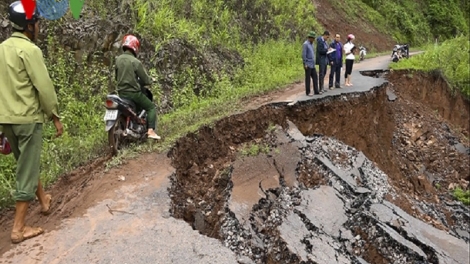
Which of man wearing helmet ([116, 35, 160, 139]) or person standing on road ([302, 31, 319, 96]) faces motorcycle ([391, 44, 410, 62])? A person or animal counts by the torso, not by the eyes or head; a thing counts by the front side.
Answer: the man wearing helmet

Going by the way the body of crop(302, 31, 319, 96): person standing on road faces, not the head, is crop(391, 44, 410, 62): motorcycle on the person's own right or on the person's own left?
on the person's own left

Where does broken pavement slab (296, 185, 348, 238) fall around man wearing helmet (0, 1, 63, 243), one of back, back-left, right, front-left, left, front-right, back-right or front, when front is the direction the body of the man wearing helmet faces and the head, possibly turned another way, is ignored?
front-right

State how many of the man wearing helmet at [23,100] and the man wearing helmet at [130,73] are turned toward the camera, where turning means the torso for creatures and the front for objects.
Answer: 0

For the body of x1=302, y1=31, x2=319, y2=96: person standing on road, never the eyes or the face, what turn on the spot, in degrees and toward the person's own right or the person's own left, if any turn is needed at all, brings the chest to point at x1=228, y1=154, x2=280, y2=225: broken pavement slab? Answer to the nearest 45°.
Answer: approximately 45° to the person's own right

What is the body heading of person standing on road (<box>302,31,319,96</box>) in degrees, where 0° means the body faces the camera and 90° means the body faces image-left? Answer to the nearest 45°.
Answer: approximately 315°

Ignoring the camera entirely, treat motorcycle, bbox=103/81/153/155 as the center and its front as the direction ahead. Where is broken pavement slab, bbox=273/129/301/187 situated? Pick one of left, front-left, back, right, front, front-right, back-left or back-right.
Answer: front-right

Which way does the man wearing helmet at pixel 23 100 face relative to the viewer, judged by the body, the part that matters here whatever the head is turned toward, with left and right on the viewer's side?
facing away from the viewer and to the right of the viewer

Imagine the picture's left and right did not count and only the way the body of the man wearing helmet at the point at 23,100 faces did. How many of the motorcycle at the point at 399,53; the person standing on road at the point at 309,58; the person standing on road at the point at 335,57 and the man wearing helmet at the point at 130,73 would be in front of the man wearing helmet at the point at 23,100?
4

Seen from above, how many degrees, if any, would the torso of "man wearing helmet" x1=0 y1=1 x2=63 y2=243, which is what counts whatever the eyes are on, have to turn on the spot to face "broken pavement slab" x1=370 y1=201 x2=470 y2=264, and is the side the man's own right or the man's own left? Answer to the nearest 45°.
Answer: approximately 45° to the man's own right

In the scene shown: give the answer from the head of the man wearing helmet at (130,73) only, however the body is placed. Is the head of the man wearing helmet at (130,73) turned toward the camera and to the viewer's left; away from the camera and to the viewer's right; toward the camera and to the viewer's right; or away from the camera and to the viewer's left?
away from the camera and to the viewer's right
